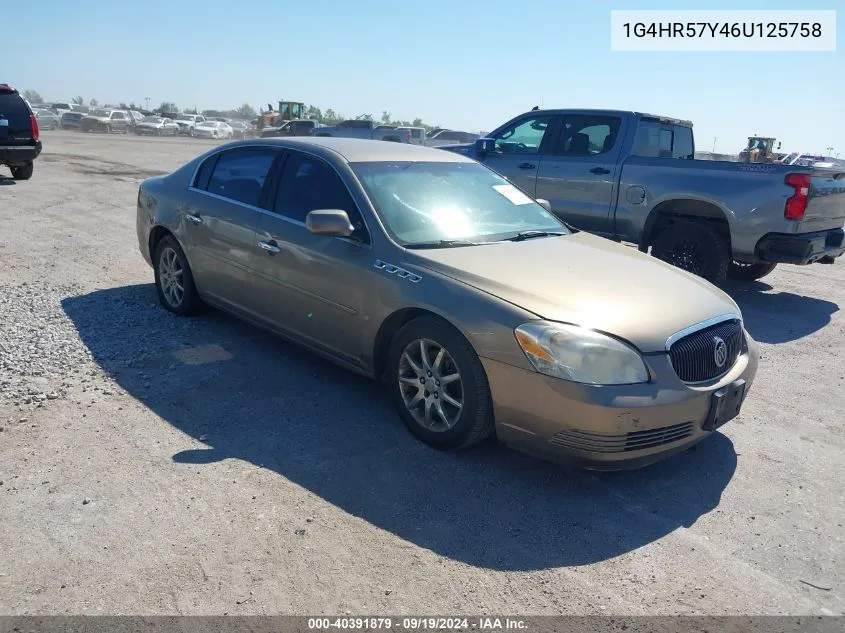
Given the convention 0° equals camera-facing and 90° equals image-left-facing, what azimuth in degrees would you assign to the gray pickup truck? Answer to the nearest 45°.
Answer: approximately 135°

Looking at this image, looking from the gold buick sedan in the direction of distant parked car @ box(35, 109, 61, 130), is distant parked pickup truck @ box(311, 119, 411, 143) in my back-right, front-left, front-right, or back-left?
front-right

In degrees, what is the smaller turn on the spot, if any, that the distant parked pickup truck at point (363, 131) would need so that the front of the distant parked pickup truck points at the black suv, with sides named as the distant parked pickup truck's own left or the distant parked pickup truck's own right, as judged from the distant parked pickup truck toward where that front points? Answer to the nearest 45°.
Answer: approximately 90° to the distant parked pickup truck's own left

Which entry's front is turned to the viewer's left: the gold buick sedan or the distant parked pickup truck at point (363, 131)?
the distant parked pickup truck

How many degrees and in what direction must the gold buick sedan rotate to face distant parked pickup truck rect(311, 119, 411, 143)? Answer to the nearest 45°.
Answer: approximately 135° to its left

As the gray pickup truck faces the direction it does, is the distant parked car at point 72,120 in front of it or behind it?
in front

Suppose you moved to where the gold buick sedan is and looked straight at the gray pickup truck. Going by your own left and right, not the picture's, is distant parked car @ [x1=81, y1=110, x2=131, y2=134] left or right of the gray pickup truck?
left

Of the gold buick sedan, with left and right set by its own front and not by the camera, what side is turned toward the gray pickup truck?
left

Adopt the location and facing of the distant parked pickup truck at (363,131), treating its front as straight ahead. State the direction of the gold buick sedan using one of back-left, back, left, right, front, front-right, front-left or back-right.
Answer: left

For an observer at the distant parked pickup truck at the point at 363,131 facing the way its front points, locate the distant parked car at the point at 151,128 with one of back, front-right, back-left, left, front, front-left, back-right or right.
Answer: front-right

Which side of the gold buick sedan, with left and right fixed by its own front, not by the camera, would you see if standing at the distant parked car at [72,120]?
back

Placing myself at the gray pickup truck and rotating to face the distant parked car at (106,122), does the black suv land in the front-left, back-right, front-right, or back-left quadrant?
front-left

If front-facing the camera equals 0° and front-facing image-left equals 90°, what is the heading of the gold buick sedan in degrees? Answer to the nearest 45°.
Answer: approximately 315°

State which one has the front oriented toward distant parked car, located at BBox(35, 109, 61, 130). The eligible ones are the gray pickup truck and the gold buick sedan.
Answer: the gray pickup truck

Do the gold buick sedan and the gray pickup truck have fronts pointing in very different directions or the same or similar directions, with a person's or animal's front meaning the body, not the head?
very different directions
